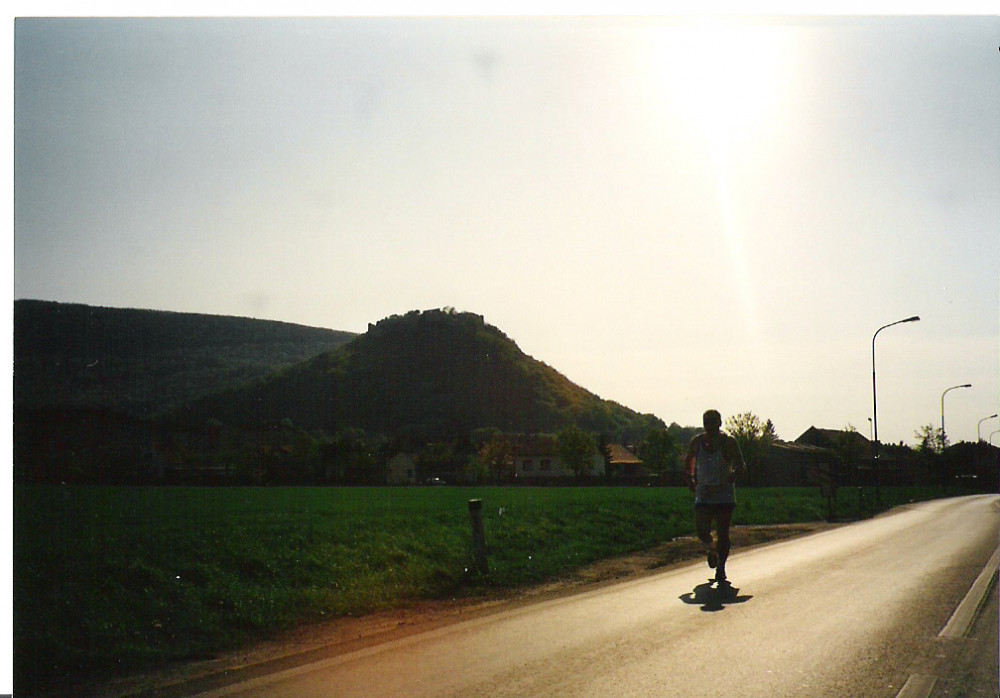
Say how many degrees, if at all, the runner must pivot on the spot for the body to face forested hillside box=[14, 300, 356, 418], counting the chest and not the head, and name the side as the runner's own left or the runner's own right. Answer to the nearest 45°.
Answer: approximately 90° to the runner's own right

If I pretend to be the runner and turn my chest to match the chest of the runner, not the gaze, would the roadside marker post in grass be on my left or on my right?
on my right

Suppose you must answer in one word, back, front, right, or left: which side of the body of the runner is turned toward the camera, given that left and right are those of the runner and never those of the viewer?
front

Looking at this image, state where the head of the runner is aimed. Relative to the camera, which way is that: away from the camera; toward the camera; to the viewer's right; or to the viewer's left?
toward the camera
